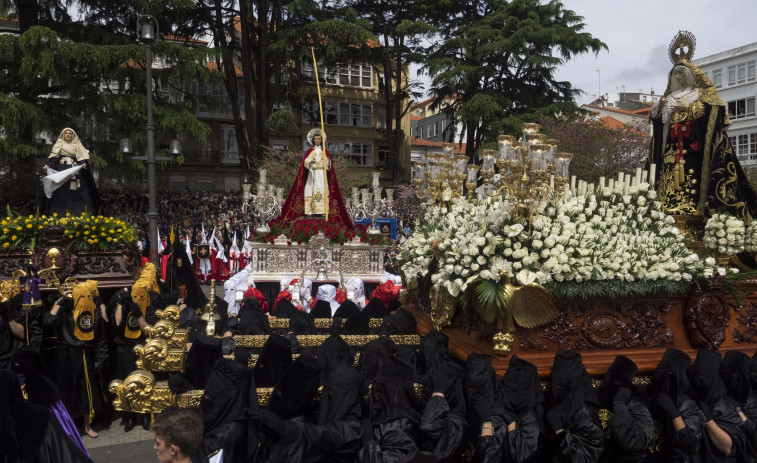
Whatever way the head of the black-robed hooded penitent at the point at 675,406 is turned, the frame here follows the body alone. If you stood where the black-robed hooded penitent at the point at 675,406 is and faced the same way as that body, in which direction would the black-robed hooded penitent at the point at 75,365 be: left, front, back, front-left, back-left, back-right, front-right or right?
front-right

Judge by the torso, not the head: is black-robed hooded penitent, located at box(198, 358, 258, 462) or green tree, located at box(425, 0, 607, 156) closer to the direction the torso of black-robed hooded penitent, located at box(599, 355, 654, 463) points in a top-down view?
the black-robed hooded penitent

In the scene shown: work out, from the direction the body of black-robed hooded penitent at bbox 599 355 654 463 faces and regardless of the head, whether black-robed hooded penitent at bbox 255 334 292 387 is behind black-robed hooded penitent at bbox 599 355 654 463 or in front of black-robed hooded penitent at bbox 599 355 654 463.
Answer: in front

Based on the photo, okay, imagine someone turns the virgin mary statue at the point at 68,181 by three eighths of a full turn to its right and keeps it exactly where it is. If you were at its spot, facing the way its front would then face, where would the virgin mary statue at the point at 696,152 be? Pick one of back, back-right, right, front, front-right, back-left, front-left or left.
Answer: back

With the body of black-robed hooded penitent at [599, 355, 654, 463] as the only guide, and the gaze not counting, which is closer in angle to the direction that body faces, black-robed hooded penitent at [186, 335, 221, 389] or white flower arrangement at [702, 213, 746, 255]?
the black-robed hooded penitent

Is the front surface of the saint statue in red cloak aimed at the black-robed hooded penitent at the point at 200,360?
yes

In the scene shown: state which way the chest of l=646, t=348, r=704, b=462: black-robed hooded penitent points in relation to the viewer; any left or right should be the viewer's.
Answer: facing the viewer and to the left of the viewer

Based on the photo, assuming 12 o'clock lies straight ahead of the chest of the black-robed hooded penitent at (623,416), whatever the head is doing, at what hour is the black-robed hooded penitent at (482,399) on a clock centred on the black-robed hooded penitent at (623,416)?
the black-robed hooded penitent at (482,399) is roughly at 11 o'clock from the black-robed hooded penitent at (623,416).

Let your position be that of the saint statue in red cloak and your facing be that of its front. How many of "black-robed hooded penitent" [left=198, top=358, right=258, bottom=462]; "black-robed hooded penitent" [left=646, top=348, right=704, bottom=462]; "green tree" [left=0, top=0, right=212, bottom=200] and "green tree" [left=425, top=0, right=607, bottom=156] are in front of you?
2

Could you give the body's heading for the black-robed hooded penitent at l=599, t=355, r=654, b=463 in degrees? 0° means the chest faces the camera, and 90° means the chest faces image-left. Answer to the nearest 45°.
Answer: approximately 90°

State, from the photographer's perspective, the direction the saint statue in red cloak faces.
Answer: facing the viewer

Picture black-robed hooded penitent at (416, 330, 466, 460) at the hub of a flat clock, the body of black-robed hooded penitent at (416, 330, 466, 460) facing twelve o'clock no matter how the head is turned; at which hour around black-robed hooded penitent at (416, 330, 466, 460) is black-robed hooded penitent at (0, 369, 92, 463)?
black-robed hooded penitent at (0, 369, 92, 463) is roughly at 1 o'clock from black-robed hooded penitent at (416, 330, 466, 460).

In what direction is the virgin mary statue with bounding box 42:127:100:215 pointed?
toward the camera
